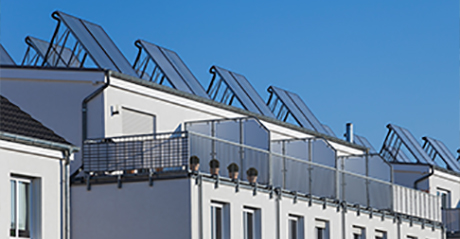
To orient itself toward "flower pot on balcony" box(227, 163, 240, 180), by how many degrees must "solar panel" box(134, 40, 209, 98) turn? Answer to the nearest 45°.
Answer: approximately 45° to its right

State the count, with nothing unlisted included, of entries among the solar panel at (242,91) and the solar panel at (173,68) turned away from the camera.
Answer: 0

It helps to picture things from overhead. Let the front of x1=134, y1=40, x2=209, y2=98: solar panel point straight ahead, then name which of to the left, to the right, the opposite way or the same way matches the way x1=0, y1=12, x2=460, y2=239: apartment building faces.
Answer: the same way

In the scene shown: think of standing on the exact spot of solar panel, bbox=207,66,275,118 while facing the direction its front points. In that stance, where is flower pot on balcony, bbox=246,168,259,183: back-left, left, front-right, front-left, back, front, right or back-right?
front-right

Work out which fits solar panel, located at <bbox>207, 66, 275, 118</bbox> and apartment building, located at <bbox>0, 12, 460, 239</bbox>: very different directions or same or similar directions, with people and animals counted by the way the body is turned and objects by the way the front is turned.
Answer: same or similar directions

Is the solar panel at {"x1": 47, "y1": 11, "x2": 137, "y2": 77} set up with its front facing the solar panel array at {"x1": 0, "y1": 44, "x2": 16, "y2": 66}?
no

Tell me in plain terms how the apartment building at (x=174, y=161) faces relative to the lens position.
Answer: facing the viewer and to the right of the viewer

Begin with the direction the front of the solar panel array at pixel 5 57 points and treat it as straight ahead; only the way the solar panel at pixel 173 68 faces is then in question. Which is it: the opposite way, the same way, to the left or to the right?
the same way

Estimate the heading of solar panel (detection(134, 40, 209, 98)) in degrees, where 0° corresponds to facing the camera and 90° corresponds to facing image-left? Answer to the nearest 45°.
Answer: approximately 315°

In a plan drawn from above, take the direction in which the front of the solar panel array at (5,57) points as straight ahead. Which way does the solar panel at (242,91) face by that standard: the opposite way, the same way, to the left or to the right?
the same way
